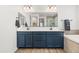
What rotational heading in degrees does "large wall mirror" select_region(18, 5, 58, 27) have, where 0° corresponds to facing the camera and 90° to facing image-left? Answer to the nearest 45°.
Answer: approximately 0°
